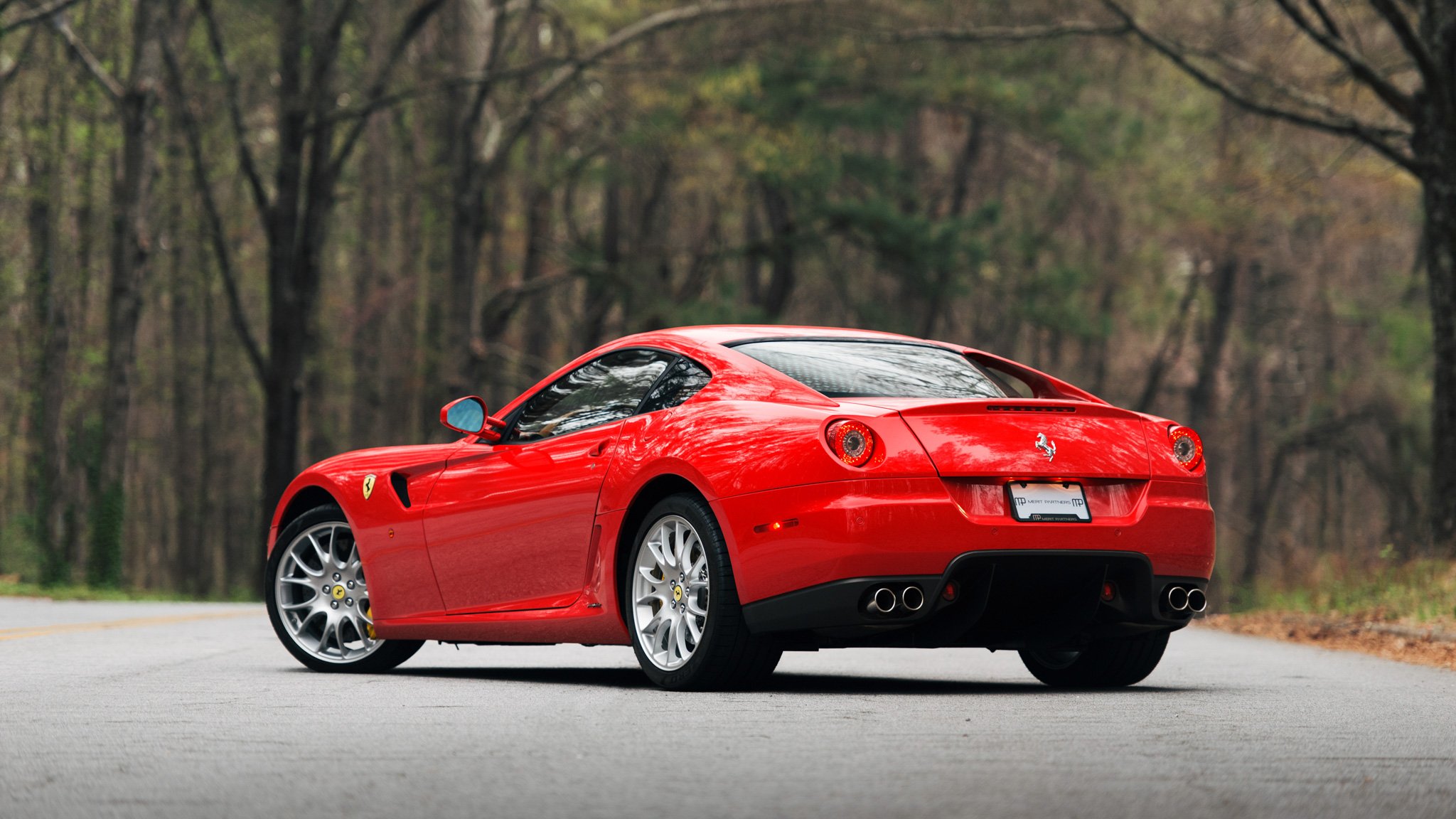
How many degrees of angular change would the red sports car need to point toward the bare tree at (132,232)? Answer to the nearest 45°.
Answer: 0° — it already faces it

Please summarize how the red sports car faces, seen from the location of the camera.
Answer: facing away from the viewer and to the left of the viewer

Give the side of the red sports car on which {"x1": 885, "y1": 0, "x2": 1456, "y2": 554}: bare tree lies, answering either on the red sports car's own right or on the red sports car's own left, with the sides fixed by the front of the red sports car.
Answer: on the red sports car's own right
